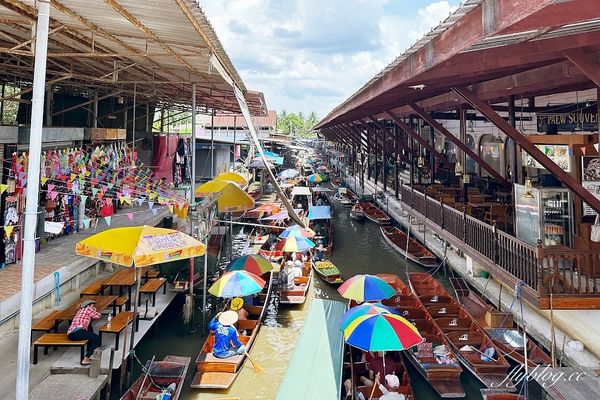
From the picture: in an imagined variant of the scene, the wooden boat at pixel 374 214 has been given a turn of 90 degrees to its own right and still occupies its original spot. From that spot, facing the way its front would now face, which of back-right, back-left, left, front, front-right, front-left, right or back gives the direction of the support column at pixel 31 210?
front-left

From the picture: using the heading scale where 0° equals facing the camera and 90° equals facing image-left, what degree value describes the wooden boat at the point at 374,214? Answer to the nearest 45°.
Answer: approximately 315°

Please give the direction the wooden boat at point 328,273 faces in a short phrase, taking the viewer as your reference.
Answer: facing the viewer and to the right of the viewer
